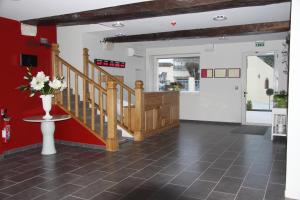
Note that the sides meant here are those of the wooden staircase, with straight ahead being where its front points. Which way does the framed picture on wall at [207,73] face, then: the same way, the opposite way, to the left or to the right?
to the right

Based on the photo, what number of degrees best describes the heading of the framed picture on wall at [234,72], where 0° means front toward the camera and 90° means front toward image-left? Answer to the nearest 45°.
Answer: approximately 0°

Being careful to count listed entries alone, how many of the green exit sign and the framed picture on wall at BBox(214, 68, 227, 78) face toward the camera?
2

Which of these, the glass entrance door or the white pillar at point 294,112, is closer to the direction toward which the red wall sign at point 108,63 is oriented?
the white pillar

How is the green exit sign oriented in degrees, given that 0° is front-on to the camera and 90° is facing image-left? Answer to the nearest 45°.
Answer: approximately 0°
